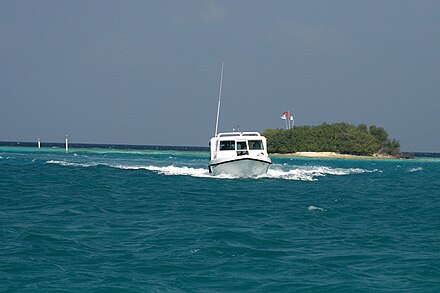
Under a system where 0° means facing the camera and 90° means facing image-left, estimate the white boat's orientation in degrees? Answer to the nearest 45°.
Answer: approximately 0°
